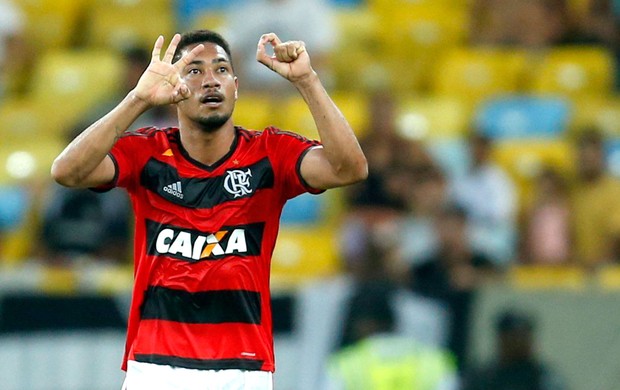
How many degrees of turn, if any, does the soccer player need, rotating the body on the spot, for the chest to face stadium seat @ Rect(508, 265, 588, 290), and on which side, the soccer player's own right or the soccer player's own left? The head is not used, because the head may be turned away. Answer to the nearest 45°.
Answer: approximately 135° to the soccer player's own left

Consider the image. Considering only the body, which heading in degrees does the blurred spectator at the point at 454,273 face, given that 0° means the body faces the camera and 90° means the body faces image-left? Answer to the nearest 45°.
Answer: approximately 0°

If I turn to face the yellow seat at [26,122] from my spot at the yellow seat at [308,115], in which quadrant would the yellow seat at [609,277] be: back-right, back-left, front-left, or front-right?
back-left

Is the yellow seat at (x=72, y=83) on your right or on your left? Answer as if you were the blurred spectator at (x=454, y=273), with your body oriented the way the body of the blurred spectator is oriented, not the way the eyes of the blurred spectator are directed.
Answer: on your right

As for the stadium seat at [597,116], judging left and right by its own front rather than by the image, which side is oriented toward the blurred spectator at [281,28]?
right

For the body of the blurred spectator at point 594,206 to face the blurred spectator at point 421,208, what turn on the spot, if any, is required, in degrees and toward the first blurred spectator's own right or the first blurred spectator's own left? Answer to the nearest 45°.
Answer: approximately 45° to the first blurred spectator's own right

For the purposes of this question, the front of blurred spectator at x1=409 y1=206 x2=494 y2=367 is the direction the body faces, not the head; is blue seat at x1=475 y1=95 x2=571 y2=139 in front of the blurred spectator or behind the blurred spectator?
behind
